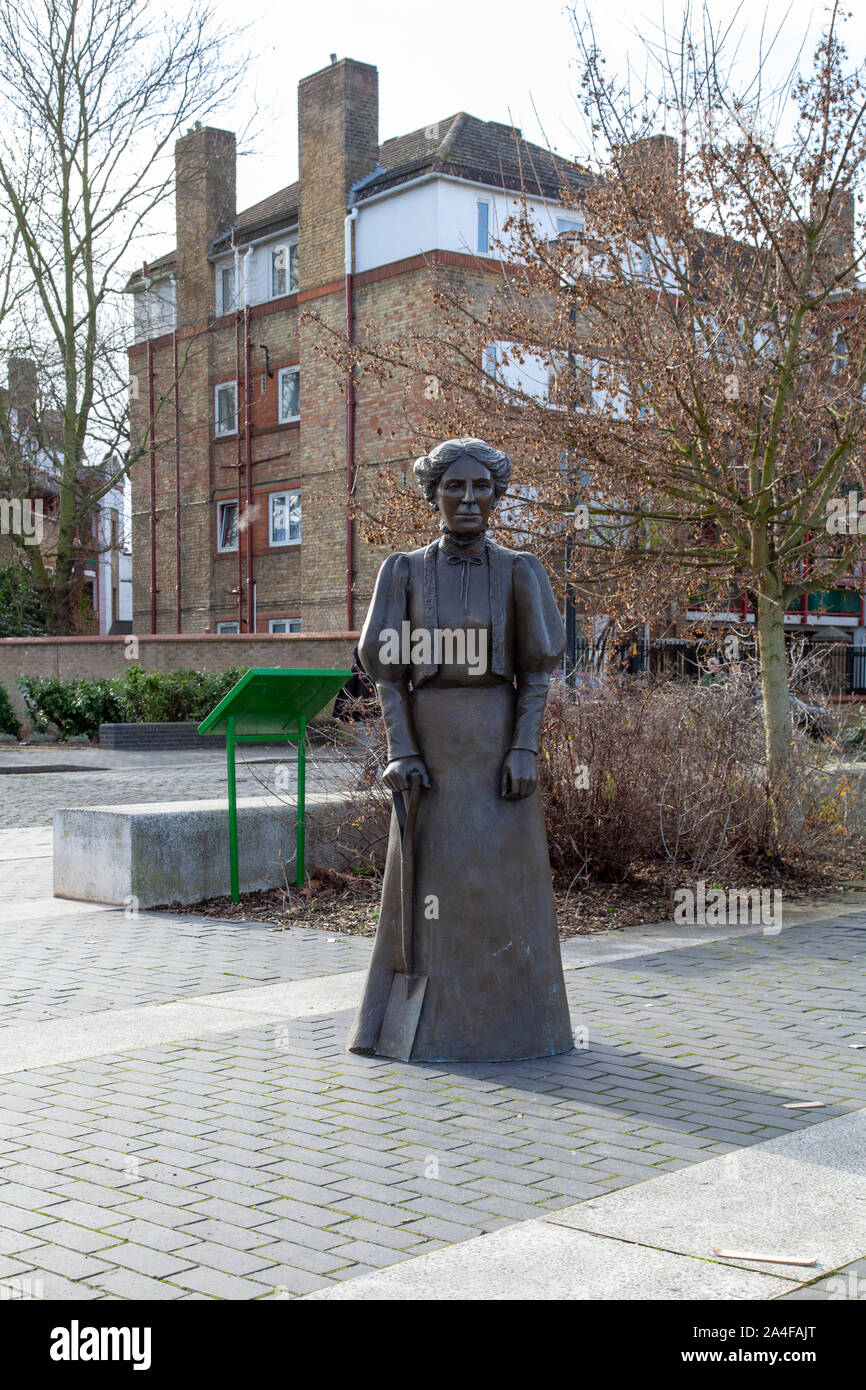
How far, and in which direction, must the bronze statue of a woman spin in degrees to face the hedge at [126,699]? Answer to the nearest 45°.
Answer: approximately 180°

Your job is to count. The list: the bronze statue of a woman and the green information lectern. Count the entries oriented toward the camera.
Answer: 1

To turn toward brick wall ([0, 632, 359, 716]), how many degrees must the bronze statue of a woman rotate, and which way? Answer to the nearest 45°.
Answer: approximately 180°

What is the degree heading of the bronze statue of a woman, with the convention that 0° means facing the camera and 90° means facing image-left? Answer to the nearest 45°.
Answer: approximately 0°

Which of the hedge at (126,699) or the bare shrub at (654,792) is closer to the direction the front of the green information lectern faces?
the hedge

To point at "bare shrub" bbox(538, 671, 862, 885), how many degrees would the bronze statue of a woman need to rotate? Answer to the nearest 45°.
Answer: approximately 180°

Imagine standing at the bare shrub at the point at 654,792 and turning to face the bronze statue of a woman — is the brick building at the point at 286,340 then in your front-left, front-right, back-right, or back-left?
back-right
